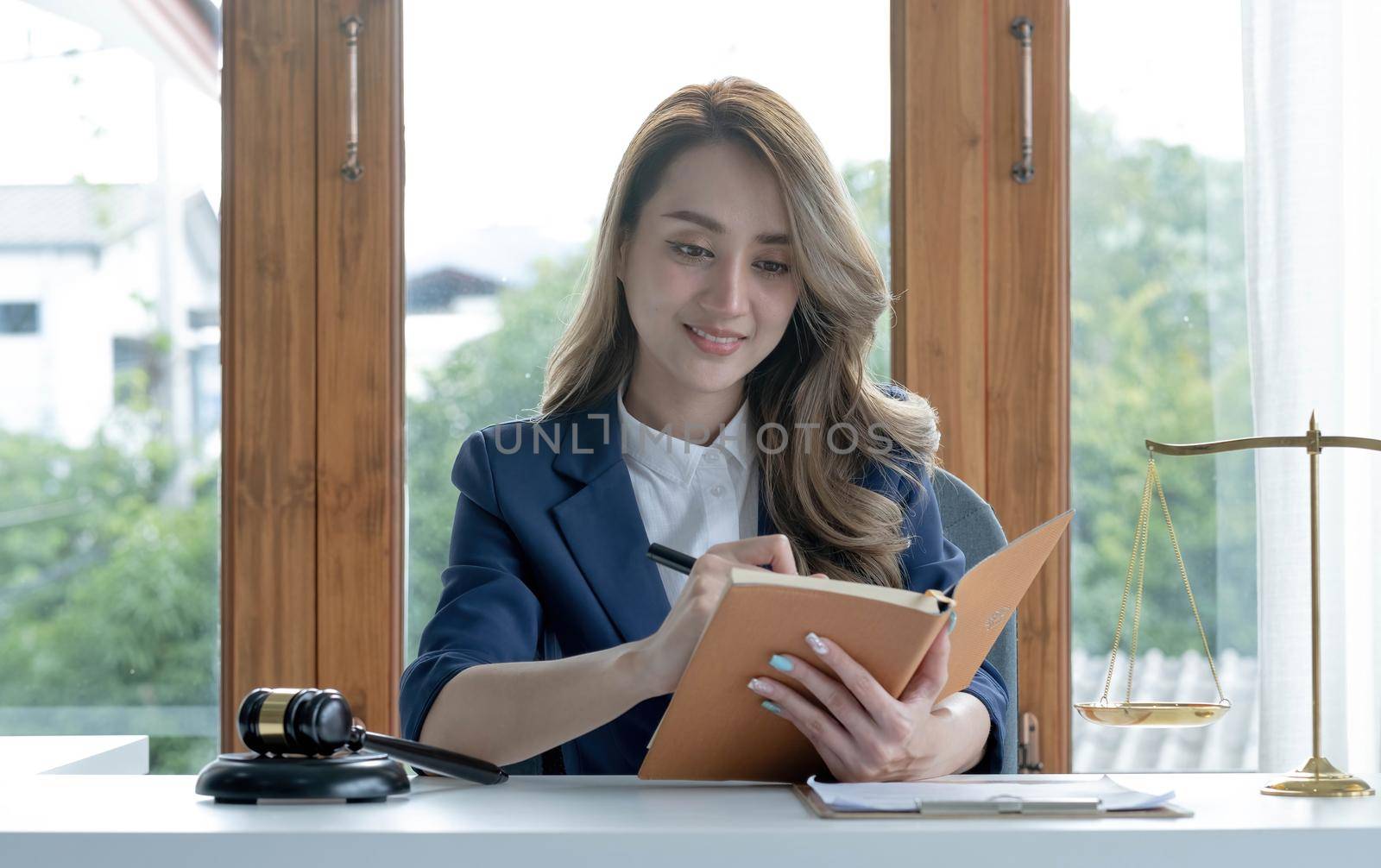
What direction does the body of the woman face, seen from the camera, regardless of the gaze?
toward the camera

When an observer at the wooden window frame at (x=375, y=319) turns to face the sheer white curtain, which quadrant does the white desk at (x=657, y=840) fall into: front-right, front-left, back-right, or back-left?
front-right

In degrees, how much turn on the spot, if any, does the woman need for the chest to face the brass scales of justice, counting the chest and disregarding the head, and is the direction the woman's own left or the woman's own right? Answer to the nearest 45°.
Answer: approximately 45° to the woman's own left

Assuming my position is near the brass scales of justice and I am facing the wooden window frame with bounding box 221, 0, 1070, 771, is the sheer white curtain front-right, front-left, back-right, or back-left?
front-right

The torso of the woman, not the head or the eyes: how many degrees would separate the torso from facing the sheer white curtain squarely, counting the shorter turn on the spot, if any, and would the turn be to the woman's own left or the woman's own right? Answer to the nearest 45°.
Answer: approximately 135° to the woman's own left

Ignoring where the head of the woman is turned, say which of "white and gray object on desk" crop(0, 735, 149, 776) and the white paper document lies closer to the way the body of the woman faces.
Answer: the white paper document

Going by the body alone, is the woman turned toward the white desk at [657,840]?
yes

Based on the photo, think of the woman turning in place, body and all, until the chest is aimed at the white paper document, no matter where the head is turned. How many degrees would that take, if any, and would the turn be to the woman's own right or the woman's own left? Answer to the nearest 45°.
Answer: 0° — they already face it

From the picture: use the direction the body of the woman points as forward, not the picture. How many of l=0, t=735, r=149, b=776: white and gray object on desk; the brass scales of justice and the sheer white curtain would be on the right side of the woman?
1

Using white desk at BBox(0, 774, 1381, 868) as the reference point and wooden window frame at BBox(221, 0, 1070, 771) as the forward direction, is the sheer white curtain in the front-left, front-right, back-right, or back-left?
front-right

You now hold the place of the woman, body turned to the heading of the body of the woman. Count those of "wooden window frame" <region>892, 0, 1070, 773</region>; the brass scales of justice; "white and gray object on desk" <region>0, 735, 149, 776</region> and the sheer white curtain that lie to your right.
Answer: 1

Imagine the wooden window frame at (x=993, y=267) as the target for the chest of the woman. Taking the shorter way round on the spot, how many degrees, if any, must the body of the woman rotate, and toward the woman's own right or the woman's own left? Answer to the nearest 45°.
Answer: approximately 135° to the woman's own left

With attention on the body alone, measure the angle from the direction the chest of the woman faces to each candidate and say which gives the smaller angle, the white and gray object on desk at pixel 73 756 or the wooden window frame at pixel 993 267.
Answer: the white and gray object on desk

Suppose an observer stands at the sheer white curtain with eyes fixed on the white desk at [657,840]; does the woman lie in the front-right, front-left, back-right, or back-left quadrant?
front-right
